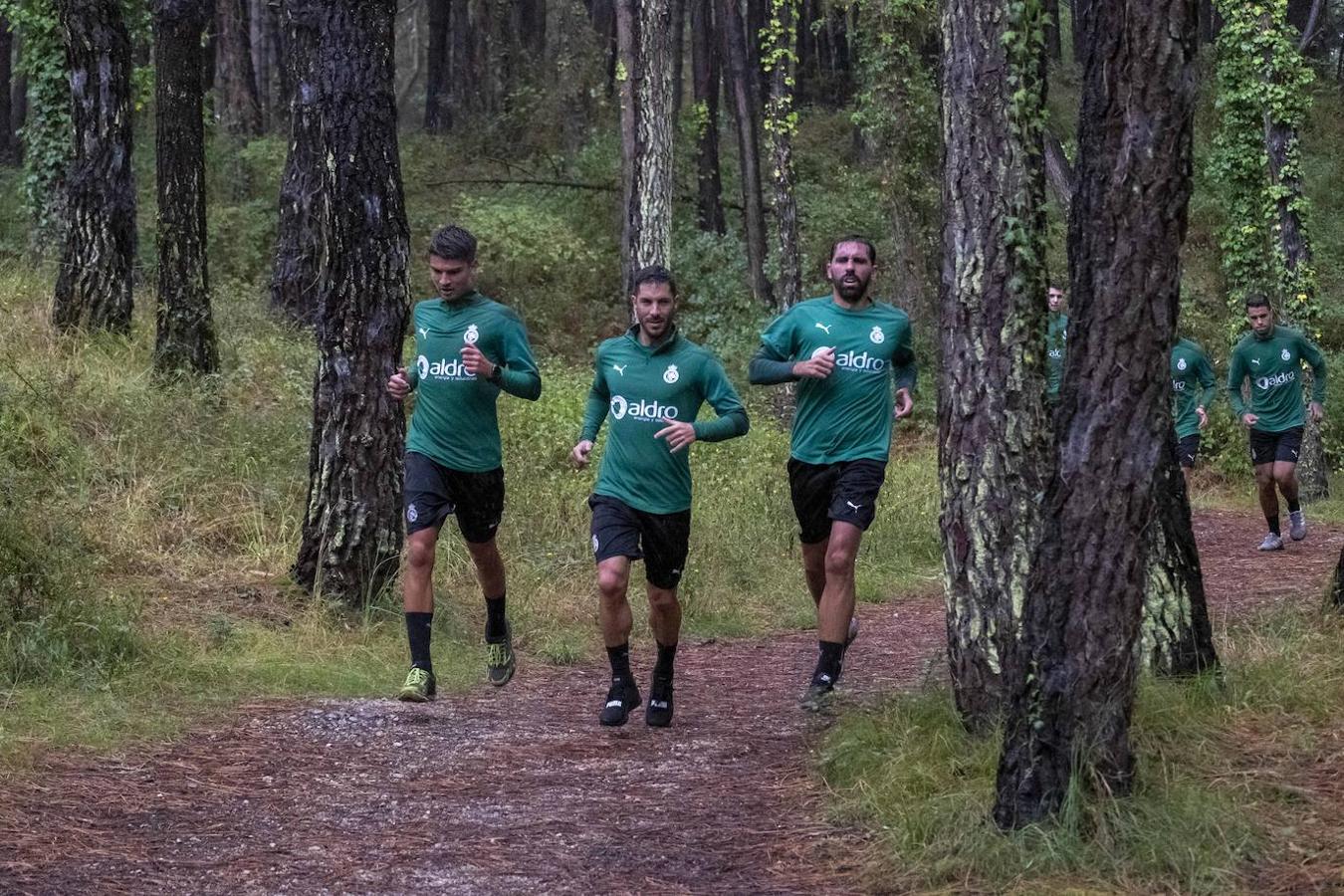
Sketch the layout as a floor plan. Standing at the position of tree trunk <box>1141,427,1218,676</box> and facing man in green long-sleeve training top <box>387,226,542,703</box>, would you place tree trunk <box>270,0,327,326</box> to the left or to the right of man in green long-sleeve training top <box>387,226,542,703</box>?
right

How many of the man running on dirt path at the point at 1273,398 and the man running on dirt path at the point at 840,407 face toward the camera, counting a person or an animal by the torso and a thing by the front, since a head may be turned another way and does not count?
2

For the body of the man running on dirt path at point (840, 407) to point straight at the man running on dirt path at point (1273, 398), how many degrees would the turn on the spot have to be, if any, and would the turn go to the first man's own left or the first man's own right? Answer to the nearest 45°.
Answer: approximately 135° to the first man's own left

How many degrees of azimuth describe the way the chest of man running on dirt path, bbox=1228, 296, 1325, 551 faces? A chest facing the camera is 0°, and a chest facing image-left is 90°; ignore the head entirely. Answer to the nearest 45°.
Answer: approximately 0°

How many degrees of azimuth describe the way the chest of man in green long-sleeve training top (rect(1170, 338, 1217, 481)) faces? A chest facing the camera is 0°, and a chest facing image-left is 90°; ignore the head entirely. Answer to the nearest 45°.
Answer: approximately 45°

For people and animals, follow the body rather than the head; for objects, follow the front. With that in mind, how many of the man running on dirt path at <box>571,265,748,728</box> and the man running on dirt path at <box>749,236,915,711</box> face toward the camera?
2

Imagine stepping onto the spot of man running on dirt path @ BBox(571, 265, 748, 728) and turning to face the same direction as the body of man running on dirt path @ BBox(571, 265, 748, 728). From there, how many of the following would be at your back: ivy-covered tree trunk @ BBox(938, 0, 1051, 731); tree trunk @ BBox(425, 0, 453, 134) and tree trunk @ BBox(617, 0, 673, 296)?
2

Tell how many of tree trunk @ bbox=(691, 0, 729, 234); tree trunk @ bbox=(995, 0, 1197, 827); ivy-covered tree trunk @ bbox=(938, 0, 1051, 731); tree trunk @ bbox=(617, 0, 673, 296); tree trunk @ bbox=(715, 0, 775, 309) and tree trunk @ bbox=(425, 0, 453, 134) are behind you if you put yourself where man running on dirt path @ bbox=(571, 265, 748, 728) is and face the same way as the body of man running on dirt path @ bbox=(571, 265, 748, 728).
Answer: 4

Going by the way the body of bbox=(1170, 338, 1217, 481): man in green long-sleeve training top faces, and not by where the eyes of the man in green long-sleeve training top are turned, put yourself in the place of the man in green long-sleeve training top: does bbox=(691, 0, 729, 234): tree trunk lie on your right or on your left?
on your right

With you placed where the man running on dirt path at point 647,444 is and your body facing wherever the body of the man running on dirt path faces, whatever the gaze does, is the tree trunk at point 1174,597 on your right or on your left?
on your left

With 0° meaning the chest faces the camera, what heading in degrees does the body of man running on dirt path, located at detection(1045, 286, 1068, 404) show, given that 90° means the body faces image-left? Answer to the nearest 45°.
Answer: approximately 0°

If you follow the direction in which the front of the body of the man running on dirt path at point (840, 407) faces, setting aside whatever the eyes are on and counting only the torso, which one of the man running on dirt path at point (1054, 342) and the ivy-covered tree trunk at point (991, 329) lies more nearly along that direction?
the ivy-covered tree trunk
